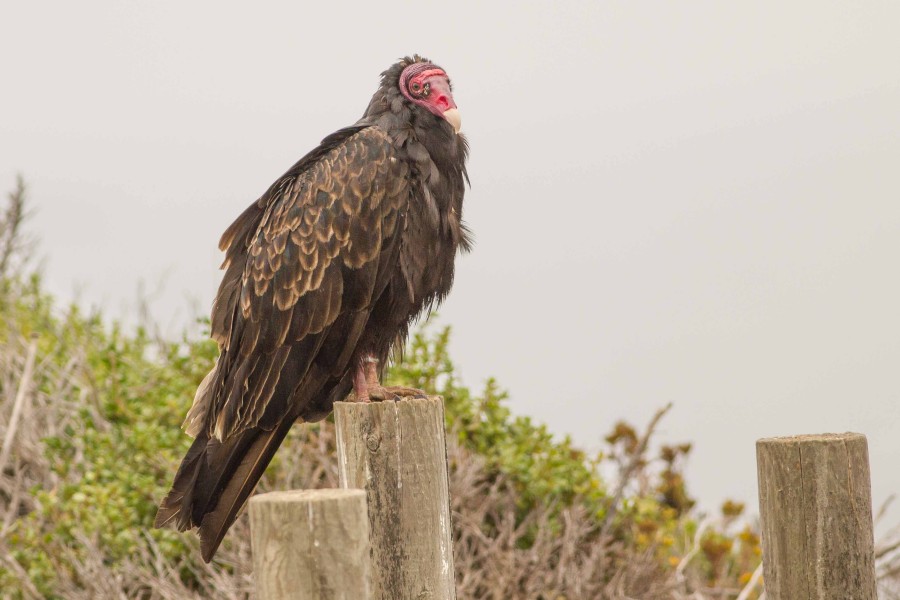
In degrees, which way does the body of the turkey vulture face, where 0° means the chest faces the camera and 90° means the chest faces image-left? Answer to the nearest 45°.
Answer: approximately 270°

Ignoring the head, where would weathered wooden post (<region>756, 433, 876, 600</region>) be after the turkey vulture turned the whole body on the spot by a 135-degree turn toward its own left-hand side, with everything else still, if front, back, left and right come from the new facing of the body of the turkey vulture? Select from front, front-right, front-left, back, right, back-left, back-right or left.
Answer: back

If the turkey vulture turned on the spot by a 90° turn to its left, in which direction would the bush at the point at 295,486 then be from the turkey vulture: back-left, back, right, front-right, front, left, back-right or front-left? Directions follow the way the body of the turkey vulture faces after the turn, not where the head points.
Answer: front

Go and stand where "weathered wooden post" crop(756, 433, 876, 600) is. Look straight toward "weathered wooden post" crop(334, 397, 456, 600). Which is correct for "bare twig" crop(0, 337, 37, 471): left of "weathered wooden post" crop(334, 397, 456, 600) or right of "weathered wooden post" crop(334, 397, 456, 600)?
right

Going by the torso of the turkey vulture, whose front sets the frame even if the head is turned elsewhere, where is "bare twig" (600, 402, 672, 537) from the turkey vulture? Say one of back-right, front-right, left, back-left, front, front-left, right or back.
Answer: front-left

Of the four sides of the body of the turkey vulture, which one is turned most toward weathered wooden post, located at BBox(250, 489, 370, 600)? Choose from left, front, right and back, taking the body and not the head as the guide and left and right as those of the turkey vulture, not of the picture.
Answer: right
